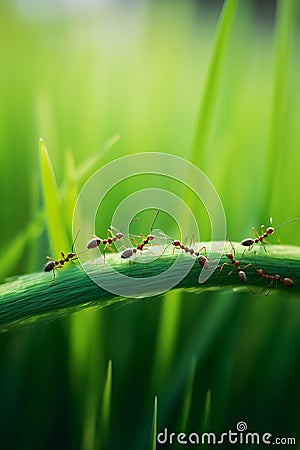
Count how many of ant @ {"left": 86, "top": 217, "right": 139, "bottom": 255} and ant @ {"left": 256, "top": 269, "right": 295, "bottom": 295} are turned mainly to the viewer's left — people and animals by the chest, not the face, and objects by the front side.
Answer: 1

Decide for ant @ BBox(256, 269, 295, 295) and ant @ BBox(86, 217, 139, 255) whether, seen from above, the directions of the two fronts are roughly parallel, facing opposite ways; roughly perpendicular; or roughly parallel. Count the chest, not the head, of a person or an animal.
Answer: roughly parallel, facing opposite ways

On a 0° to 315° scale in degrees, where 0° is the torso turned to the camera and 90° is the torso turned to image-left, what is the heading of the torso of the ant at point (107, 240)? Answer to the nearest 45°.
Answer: approximately 270°

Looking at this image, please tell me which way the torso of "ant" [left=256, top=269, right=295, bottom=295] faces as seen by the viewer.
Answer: to the viewer's left
